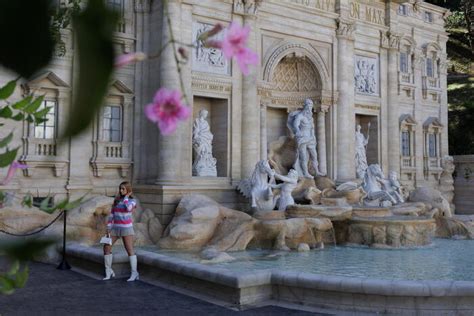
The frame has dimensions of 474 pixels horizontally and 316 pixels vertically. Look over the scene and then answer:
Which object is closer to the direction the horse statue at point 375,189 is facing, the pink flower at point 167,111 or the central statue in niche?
the pink flower

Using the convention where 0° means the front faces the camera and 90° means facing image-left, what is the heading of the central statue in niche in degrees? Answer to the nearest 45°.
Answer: approximately 315°

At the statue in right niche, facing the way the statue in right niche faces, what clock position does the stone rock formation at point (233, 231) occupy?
The stone rock formation is roughly at 2 o'clock from the statue in right niche.

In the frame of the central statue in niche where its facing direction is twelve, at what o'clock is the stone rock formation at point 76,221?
The stone rock formation is roughly at 3 o'clock from the central statue in niche.

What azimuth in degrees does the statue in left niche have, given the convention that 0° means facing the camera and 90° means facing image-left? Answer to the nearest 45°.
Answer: approximately 315°

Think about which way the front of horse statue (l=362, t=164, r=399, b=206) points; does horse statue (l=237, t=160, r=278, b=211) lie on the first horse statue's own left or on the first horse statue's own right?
on the first horse statue's own right

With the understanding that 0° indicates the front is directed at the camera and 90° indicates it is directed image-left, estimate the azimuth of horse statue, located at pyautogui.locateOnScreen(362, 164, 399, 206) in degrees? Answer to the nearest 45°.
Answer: approximately 315°
